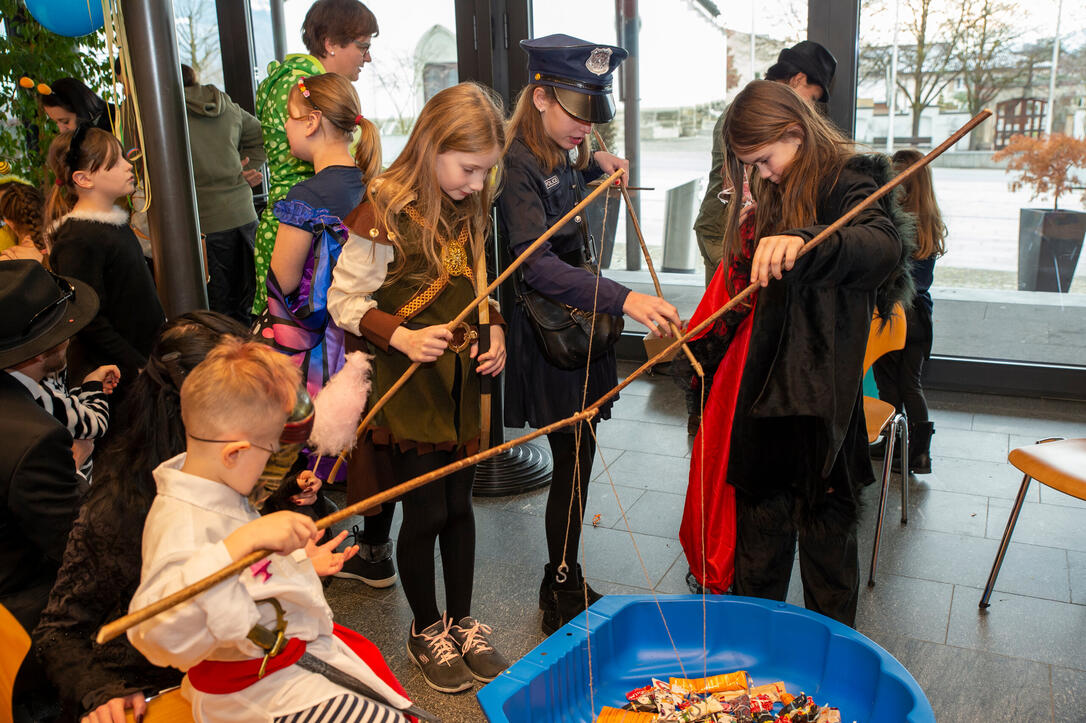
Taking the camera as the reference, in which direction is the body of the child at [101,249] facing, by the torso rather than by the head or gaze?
to the viewer's right

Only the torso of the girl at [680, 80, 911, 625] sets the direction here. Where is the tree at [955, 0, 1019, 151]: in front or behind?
behind

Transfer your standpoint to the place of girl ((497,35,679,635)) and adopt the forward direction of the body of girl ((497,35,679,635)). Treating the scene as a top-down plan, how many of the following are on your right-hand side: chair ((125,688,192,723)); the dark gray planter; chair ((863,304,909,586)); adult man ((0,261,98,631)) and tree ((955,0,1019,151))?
2

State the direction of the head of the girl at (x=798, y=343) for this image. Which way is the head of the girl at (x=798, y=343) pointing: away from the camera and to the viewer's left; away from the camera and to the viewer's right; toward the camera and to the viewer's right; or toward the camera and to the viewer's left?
toward the camera and to the viewer's left

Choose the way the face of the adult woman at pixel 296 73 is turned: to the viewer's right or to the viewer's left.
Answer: to the viewer's right

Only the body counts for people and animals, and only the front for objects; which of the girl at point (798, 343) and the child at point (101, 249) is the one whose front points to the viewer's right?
the child
